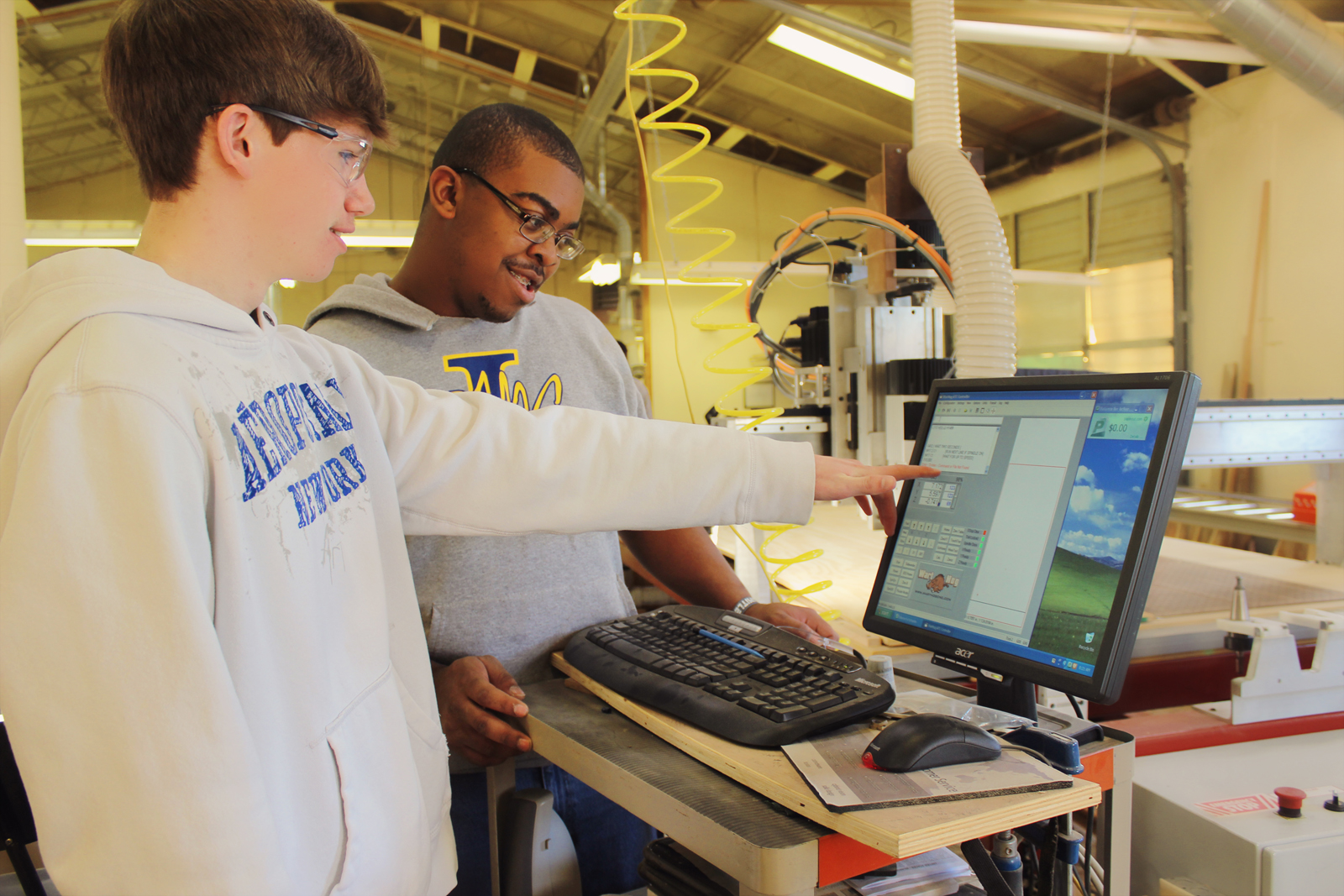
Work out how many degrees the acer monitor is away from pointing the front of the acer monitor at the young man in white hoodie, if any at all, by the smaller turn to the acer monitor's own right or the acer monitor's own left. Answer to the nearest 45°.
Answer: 0° — it already faces them

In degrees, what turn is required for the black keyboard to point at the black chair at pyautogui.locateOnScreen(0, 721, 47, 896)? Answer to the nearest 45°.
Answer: approximately 45° to its right

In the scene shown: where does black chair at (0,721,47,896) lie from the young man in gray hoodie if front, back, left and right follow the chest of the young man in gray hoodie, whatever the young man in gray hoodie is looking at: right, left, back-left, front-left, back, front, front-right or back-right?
back-right

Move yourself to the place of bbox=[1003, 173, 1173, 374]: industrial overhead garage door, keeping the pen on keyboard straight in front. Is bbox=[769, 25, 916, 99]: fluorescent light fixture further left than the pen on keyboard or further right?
right

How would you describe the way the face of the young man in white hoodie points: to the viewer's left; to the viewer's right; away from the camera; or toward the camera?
to the viewer's right

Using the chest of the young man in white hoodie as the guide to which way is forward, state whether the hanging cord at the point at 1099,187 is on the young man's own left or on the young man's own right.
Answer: on the young man's own left

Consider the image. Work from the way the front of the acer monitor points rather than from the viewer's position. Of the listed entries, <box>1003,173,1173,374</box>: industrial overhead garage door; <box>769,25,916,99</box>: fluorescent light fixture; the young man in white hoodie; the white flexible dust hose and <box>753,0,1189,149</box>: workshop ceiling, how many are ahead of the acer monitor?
1

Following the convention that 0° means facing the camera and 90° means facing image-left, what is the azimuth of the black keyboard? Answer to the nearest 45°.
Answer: approximately 45°

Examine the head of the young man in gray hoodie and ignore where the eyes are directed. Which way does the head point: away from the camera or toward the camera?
toward the camera

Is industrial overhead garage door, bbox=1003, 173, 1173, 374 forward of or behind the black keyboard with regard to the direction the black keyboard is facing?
behind

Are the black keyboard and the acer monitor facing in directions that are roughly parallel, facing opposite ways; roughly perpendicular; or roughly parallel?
roughly parallel

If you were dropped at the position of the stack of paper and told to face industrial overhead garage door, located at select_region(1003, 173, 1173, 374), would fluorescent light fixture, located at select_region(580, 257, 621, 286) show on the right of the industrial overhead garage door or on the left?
left

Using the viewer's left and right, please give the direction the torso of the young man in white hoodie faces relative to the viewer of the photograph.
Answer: facing the viewer and to the right of the viewer

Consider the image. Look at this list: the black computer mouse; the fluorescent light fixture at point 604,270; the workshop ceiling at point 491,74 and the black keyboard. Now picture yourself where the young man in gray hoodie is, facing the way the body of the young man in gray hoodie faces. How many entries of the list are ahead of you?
2
